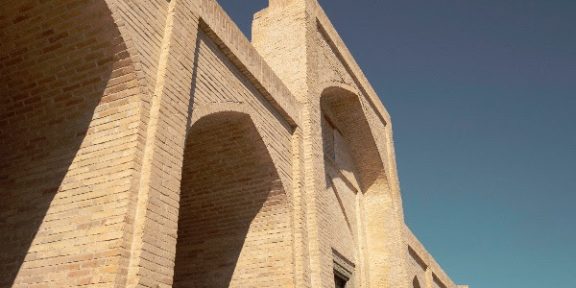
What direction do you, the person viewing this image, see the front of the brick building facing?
facing the viewer and to the right of the viewer
